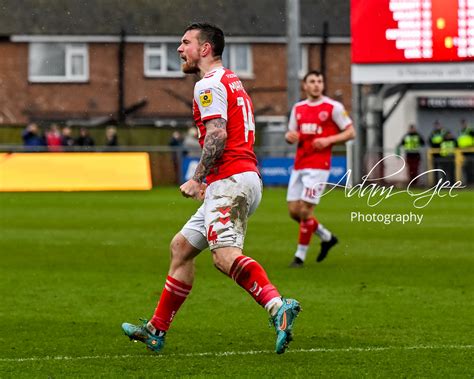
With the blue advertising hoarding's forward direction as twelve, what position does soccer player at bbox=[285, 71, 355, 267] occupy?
The soccer player is roughly at 12 o'clock from the blue advertising hoarding.

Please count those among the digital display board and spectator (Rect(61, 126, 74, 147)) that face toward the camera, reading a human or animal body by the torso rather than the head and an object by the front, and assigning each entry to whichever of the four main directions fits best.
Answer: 2

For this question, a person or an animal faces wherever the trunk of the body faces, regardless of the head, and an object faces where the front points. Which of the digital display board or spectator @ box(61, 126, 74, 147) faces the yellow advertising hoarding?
the spectator

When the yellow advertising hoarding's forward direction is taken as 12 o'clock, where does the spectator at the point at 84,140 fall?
The spectator is roughly at 6 o'clock from the yellow advertising hoarding.

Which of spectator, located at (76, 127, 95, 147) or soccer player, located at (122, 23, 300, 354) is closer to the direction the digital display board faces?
the soccer player

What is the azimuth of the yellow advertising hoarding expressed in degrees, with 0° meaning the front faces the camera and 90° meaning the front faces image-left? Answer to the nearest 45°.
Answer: approximately 0°

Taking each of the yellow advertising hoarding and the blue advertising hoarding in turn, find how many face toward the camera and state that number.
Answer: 2
